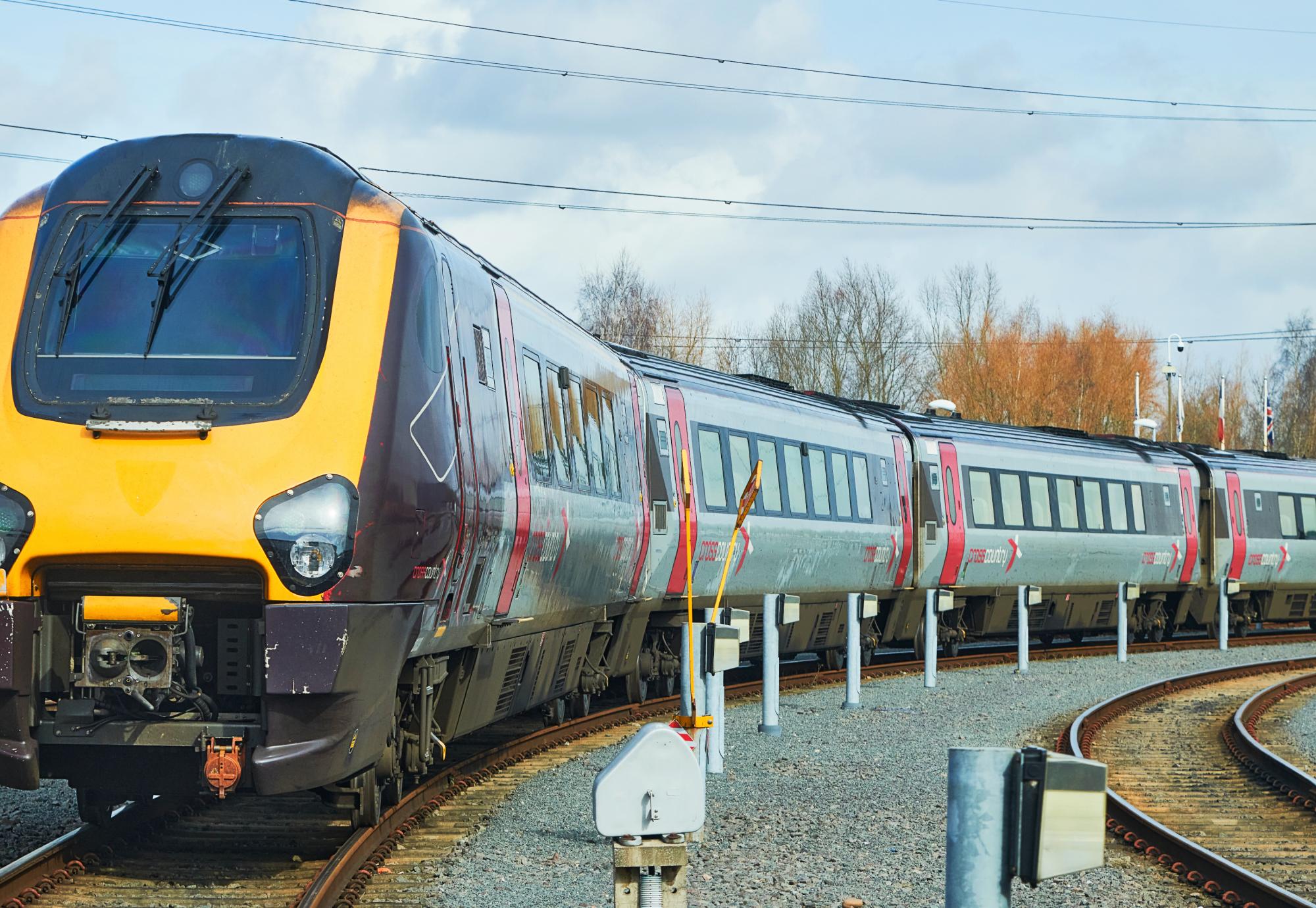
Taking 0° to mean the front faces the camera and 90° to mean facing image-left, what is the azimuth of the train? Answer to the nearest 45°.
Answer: approximately 45°

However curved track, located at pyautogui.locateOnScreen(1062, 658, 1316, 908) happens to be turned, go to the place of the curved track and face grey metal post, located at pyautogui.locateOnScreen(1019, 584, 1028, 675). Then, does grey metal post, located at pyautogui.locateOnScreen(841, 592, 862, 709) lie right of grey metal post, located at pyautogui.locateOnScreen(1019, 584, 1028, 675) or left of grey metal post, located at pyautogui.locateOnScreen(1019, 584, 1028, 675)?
left

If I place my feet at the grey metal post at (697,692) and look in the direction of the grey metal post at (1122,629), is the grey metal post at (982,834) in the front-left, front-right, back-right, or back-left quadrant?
back-right

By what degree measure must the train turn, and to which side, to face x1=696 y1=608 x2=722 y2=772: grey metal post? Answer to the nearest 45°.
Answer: approximately 45° to its left

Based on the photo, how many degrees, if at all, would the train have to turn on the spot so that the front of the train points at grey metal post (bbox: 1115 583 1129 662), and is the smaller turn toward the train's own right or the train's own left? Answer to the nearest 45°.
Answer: approximately 180°

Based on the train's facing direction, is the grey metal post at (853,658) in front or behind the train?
behind
